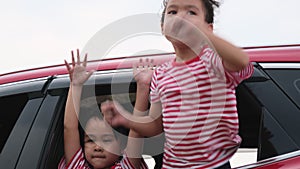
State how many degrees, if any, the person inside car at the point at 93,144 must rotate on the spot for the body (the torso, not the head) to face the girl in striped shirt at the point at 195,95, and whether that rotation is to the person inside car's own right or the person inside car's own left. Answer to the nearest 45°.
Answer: approximately 45° to the person inside car's own left

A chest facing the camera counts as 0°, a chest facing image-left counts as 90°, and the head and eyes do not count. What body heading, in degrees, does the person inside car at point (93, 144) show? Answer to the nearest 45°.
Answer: approximately 0°
